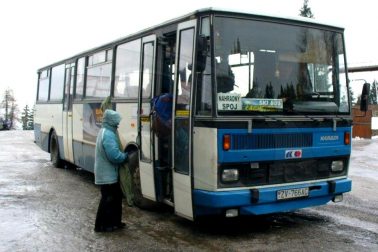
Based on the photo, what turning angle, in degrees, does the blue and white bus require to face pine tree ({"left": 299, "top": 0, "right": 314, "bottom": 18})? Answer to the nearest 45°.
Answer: approximately 135° to its left

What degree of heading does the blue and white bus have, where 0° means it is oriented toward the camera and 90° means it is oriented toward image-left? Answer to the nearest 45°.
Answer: approximately 315°
